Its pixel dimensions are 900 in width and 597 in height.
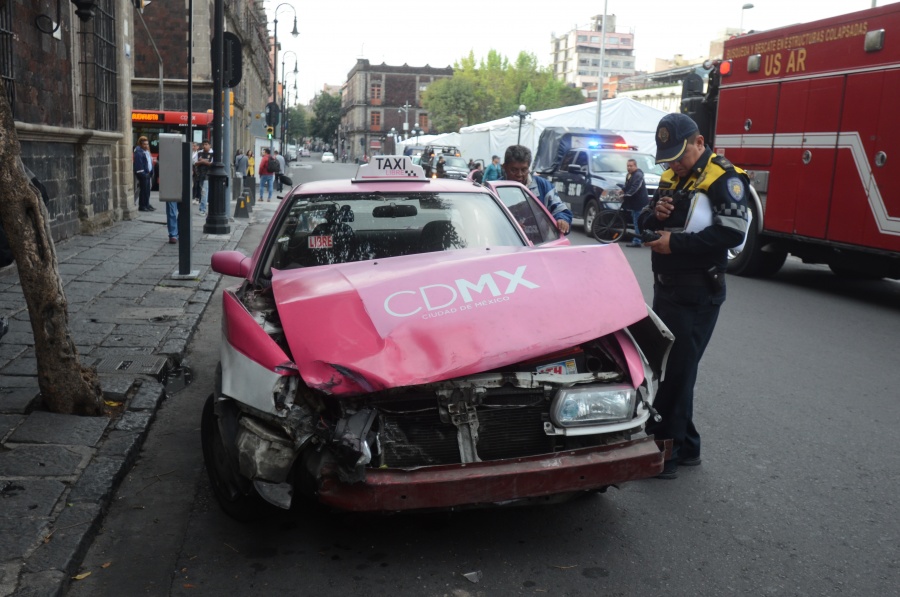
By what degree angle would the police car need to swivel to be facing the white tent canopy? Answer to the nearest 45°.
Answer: approximately 135° to its left

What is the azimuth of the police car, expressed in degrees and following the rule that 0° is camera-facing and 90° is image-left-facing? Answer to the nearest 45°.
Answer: approximately 315°

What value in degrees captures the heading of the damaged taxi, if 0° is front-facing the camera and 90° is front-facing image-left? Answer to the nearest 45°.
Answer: approximately 0°

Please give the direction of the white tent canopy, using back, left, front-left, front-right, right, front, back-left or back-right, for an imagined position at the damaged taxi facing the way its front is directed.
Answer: back

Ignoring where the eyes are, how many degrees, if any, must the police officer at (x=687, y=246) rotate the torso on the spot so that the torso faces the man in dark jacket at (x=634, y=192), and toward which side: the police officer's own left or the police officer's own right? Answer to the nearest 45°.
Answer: approximately 135° to the police officer's own right

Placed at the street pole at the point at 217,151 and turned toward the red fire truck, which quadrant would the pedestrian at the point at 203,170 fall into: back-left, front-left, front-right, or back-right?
back-left

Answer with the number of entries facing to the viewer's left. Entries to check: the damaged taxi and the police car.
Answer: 0

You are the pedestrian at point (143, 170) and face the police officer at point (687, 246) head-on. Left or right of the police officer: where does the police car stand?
left

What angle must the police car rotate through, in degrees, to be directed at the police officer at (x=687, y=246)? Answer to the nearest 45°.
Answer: approximately 45° to its right

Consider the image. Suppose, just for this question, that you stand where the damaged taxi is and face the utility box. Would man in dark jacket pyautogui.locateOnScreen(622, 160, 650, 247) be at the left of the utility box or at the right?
right

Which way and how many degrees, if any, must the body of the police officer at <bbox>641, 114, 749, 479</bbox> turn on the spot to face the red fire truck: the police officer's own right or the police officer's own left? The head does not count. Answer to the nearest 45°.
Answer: approximately 135° to the police officer's own right

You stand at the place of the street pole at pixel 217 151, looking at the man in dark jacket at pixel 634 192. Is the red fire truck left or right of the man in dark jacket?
right

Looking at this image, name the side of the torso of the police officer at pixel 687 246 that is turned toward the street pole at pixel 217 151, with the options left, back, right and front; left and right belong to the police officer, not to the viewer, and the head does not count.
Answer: right

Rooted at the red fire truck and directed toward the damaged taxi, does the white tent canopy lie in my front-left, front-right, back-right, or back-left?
back-right

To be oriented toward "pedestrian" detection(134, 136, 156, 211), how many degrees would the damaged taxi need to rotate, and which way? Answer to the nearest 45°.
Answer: approximately 180°

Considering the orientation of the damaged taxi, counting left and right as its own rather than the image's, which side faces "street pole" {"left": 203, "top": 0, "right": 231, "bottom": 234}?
back
